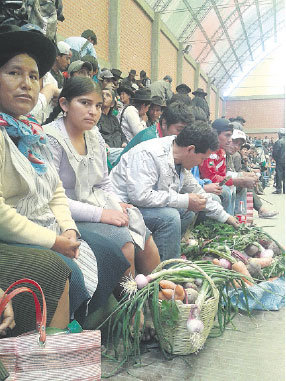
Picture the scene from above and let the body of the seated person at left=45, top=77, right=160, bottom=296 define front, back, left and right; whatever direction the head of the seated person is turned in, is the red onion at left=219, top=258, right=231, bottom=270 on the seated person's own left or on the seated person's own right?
on the seated person's own left

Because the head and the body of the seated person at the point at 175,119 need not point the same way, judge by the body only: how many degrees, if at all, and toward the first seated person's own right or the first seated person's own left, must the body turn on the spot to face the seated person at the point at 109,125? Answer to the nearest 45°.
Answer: approximately 135° to the first seated person's own left

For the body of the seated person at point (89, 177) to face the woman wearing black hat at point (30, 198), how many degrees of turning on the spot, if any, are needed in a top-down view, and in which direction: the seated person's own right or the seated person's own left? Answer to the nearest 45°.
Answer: approximately 45° to the seated person's own right

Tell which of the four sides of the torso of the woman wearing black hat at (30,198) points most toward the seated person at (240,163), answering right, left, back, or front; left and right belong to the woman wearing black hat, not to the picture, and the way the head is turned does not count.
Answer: left

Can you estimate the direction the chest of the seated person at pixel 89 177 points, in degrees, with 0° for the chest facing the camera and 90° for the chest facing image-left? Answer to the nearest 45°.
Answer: approximately 315°

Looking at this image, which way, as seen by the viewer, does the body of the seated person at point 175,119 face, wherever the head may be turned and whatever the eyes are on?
to the viewer's right
